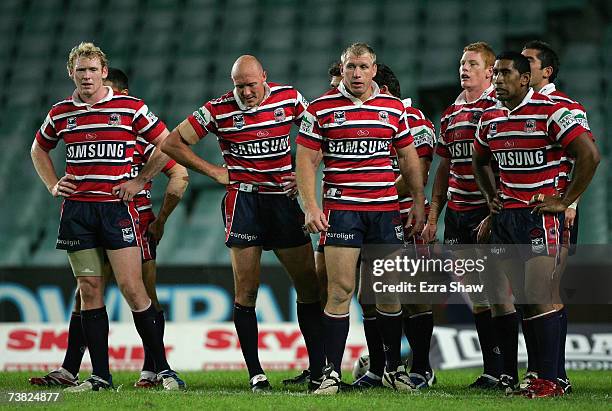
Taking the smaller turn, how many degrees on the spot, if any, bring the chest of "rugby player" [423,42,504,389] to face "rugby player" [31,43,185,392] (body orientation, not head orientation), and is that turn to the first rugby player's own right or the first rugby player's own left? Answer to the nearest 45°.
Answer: approximately 45° to the first rugby player's own right

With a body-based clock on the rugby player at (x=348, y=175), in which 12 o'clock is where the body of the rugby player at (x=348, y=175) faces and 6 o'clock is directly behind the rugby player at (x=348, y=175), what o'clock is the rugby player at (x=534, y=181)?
the rugby player at (x=534, y=181) is roughly at 9 o'clock from the rugby player at (x=348, y=175).

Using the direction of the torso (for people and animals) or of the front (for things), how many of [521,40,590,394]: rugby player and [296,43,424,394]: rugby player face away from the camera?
0

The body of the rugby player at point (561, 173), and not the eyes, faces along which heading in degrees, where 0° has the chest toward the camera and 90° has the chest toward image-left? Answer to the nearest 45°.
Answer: approximately 45°

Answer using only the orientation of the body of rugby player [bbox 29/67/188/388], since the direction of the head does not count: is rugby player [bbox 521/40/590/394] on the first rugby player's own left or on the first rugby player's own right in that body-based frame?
on the first rugby player's own left

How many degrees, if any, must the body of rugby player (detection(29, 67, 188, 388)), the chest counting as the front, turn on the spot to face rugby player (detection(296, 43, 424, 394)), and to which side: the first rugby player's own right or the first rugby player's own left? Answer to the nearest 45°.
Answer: approximately 90° to the first rugby player's own left
